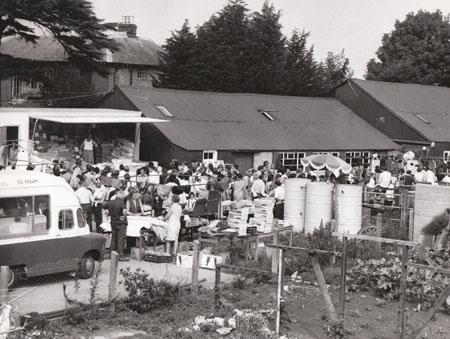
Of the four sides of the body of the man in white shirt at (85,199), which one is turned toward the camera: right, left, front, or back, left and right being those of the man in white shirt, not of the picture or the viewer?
back

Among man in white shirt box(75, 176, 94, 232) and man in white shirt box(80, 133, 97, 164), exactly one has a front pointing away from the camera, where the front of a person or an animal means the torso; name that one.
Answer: man in white shirt box(75, 176, 94, 232)

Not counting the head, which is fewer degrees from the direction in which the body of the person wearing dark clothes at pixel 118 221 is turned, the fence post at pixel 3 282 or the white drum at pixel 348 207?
the white drum

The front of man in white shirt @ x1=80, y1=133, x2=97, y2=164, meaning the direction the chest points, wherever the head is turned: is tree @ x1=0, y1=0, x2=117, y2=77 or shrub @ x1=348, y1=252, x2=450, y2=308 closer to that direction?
the shrub

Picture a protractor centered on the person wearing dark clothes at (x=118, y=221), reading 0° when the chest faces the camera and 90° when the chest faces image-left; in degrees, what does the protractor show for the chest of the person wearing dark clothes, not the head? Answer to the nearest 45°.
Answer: approximately 225°

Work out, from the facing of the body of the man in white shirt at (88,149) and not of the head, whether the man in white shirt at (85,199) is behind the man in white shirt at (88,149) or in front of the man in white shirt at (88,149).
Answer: in front

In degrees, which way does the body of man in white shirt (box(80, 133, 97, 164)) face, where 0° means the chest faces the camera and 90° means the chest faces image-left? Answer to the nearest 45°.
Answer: approximately 0°

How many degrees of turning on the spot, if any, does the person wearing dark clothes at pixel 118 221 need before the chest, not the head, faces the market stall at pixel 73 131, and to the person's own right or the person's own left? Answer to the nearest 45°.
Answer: approximately 45° to the person's own left

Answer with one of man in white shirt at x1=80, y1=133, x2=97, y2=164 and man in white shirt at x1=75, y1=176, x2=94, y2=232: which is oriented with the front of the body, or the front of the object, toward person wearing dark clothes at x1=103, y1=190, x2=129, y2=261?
man in white shirt at x1=80, y1=133, x2=97, y2=164

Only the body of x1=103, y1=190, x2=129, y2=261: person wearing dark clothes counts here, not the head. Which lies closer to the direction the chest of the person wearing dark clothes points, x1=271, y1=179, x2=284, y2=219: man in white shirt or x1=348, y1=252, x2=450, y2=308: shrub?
the man in white shirt

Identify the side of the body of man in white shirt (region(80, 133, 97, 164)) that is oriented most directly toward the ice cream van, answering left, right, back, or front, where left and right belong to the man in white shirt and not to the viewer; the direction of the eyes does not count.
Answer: front

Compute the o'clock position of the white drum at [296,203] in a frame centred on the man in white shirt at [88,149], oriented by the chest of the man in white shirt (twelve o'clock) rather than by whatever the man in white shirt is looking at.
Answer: The white drum is roughly at 11 o'clock from the man in white shirt.

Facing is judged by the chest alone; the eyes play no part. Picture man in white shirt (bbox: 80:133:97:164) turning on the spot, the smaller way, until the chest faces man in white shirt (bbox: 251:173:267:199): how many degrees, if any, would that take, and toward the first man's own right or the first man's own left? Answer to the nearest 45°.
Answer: approximately 45° to the first man's own left
